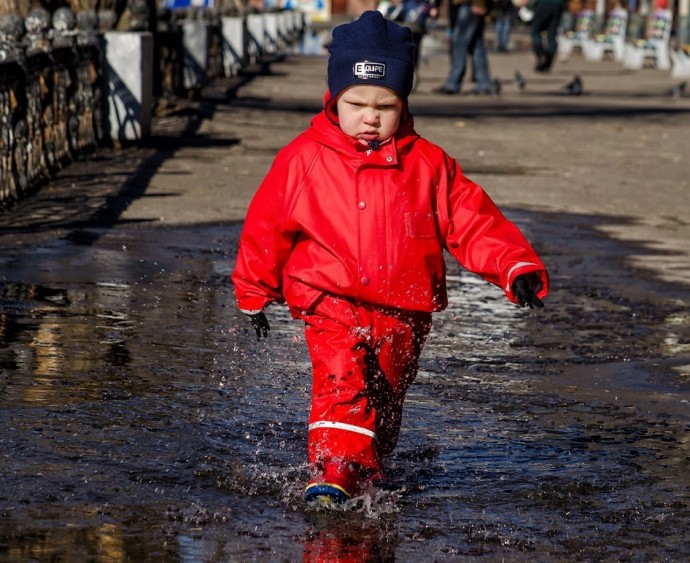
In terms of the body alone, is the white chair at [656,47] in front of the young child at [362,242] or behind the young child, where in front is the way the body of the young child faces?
behind

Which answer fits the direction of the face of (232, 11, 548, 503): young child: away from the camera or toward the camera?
toward the camera

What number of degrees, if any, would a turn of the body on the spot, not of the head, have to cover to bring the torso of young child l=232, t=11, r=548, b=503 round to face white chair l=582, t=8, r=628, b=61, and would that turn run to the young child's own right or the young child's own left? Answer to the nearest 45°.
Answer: approximately 180°

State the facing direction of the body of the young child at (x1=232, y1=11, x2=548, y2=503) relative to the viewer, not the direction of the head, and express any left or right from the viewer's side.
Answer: facing the viewer

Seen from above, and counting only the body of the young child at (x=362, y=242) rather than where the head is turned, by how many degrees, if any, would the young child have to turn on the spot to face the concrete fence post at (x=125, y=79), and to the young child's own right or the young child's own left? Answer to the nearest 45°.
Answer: approximately 180°
